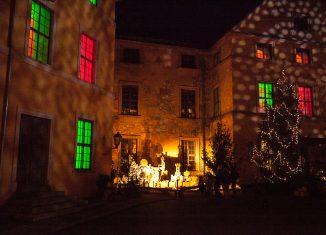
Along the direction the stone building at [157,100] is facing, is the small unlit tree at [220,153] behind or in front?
in front

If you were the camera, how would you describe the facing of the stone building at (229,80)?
facing the viewer

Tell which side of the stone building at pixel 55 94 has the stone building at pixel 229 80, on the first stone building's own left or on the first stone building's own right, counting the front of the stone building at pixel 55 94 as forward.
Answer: on the first stone building's own left

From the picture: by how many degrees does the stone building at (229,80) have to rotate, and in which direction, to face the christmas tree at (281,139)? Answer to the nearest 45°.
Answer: approximately 45° to its left

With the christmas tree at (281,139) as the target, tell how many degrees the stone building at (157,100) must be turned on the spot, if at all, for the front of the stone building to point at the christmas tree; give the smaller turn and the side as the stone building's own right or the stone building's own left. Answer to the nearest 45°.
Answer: approximately 45° to the stone building's own left

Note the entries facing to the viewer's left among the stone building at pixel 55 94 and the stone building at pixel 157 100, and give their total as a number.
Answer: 0

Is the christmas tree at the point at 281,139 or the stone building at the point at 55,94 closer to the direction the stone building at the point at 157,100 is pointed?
the stone building

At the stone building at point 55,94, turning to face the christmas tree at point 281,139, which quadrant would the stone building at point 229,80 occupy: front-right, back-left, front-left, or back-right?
front-left

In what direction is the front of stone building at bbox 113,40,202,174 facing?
toward the camera

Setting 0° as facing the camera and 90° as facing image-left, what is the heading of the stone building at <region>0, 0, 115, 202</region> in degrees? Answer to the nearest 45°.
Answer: approximately 315°

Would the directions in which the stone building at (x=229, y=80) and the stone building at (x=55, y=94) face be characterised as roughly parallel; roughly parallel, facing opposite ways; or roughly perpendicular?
roughly perpendicular

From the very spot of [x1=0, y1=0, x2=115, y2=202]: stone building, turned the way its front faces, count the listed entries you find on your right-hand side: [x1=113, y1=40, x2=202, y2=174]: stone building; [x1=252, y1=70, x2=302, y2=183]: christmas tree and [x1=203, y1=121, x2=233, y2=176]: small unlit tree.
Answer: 0

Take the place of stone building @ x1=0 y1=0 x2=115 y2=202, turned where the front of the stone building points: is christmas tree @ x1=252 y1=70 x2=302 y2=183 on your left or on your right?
on your left

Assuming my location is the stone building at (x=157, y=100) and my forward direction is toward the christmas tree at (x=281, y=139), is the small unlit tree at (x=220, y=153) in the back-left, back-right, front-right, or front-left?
front-right
